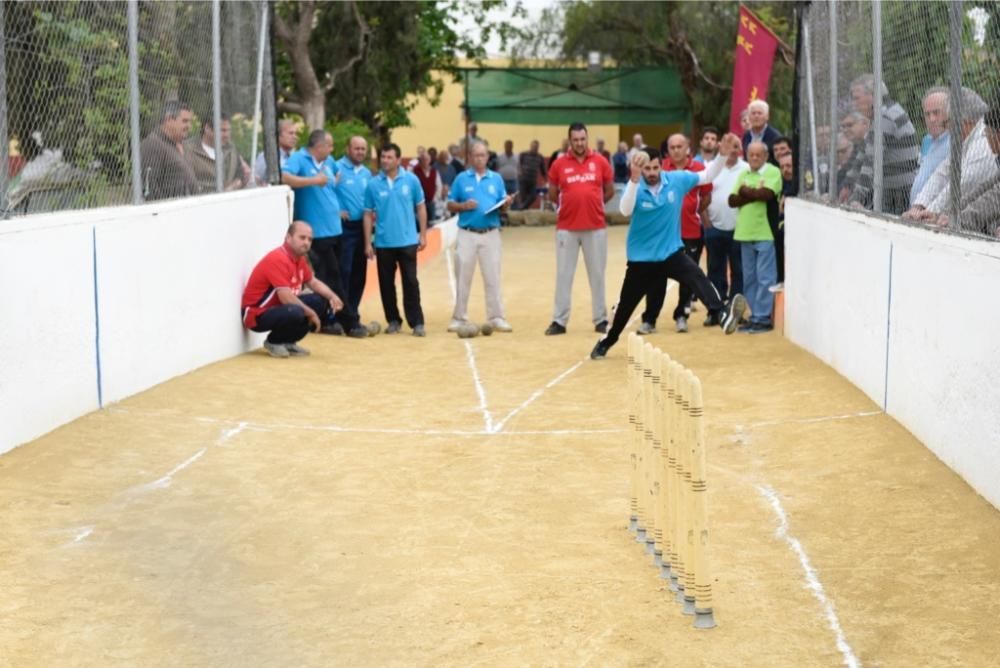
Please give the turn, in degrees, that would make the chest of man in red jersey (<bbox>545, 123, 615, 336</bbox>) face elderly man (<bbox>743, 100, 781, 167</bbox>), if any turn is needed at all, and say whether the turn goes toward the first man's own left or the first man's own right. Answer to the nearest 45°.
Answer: approximately 90° to the first man's own left

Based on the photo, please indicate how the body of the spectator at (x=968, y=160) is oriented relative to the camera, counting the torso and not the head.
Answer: to the viewer's left

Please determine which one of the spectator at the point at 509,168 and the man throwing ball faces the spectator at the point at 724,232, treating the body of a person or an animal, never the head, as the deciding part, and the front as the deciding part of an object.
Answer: the spectator at the point at 509,168

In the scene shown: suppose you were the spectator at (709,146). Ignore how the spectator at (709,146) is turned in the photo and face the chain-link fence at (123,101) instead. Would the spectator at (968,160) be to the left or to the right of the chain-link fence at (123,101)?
left

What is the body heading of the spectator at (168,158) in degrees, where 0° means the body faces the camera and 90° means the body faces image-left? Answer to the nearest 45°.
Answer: approximately 270°
